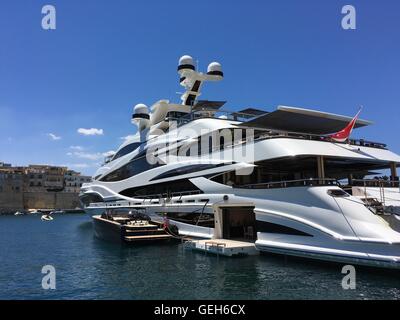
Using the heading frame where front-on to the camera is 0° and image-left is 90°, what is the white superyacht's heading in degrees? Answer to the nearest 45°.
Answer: approximately 135°

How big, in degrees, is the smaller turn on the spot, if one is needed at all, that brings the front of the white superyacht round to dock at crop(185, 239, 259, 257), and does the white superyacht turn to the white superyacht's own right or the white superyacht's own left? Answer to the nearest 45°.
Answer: approximately 90° to the white superyacht's own left
